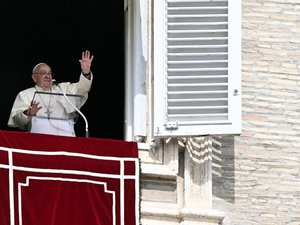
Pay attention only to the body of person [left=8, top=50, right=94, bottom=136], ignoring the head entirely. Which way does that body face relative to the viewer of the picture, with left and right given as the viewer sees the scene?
facing the viewer

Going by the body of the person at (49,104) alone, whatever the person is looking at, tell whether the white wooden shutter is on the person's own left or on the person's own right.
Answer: on the person's own left
